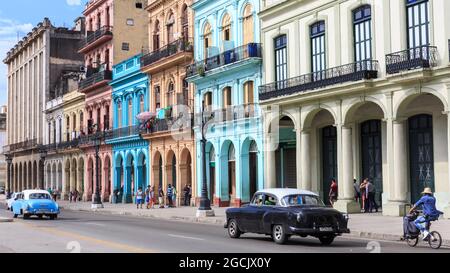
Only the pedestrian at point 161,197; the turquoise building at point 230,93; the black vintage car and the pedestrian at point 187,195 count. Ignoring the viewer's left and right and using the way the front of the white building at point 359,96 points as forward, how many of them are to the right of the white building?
3

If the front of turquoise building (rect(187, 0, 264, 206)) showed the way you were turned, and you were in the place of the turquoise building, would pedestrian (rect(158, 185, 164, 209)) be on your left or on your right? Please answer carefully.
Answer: on your right
